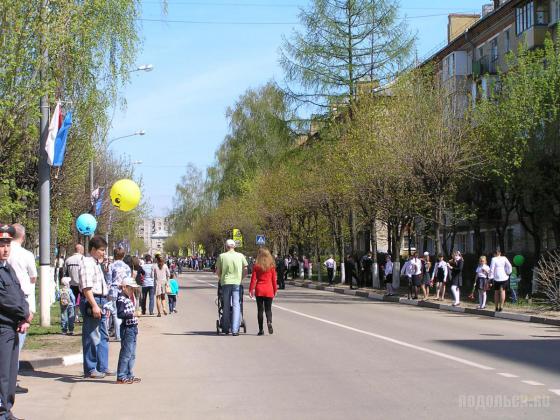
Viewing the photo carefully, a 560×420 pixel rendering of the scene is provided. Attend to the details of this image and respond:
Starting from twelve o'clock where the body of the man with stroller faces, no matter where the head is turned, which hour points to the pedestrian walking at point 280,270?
The pedestrian walking is roughly at 12 o'clock from the man with stroller.

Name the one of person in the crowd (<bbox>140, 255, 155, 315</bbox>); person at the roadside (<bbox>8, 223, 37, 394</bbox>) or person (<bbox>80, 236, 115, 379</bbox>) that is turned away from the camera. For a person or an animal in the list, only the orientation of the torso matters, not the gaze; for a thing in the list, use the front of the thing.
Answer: person in the crowd (<bbox>140, 255, 155, 315</bbox>)

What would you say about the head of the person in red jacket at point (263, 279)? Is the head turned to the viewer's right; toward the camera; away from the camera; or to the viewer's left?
away from the camera

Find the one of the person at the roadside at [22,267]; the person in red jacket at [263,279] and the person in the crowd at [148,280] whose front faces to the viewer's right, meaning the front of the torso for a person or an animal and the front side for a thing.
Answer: the person at the roadside at [22,267]

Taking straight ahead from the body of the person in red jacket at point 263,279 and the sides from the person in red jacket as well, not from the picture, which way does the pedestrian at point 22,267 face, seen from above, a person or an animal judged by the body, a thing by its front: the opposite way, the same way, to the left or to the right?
to the right

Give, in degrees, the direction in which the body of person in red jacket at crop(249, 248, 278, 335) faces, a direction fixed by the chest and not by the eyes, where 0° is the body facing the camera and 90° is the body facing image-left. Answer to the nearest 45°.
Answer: approximately 180°

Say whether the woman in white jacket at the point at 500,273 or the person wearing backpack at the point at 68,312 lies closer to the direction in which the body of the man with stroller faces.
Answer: the woman in white jacket

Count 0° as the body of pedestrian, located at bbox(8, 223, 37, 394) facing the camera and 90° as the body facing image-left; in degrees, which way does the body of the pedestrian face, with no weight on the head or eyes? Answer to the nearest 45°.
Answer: approximately 270°

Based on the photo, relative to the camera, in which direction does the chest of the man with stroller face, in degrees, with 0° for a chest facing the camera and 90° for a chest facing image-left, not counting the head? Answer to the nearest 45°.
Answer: approximately 180°

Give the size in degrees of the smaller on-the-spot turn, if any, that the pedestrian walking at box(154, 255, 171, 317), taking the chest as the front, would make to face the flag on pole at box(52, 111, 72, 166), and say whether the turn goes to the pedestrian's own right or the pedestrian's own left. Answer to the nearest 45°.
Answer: approximately 180°
